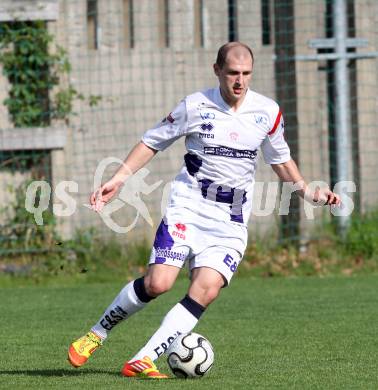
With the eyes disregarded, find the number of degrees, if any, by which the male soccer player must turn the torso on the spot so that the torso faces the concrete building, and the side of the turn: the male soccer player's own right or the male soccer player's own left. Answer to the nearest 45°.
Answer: approximately 180°

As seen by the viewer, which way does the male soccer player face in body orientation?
toward the camera
